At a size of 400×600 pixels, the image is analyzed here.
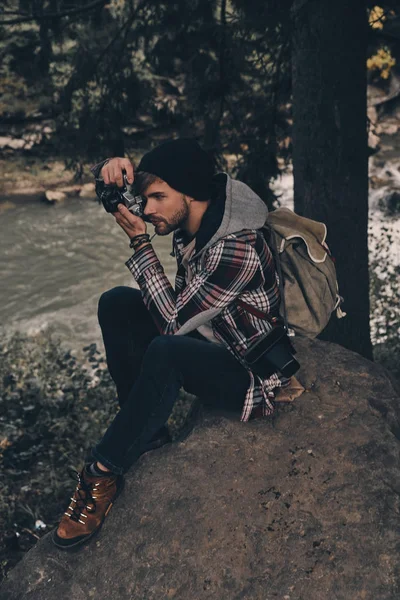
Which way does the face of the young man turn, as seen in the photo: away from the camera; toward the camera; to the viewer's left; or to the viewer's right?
to the viewer's left

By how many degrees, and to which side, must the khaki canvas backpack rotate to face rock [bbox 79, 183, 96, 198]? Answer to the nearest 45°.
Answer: approximately 135° to its left

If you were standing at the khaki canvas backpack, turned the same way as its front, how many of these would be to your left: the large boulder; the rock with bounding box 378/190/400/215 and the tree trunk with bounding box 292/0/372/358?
2

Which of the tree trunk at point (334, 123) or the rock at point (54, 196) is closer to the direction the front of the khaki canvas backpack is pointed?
the tree trunk

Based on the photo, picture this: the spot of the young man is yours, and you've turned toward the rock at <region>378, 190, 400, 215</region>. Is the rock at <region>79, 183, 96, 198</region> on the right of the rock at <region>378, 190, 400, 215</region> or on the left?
left

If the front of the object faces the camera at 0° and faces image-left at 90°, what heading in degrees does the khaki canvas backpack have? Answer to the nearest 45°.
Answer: approximately 270°

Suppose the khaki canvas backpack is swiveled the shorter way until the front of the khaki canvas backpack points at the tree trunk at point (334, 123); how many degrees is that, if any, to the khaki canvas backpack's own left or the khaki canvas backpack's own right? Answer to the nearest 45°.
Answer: approximately 90° to the khaki canvas backpack's own left

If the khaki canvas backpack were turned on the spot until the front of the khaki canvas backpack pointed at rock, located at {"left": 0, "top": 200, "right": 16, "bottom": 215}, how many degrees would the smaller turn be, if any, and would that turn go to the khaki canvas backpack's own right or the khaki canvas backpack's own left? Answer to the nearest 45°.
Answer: approximately 135° to the khaki canvas backpack's own left
